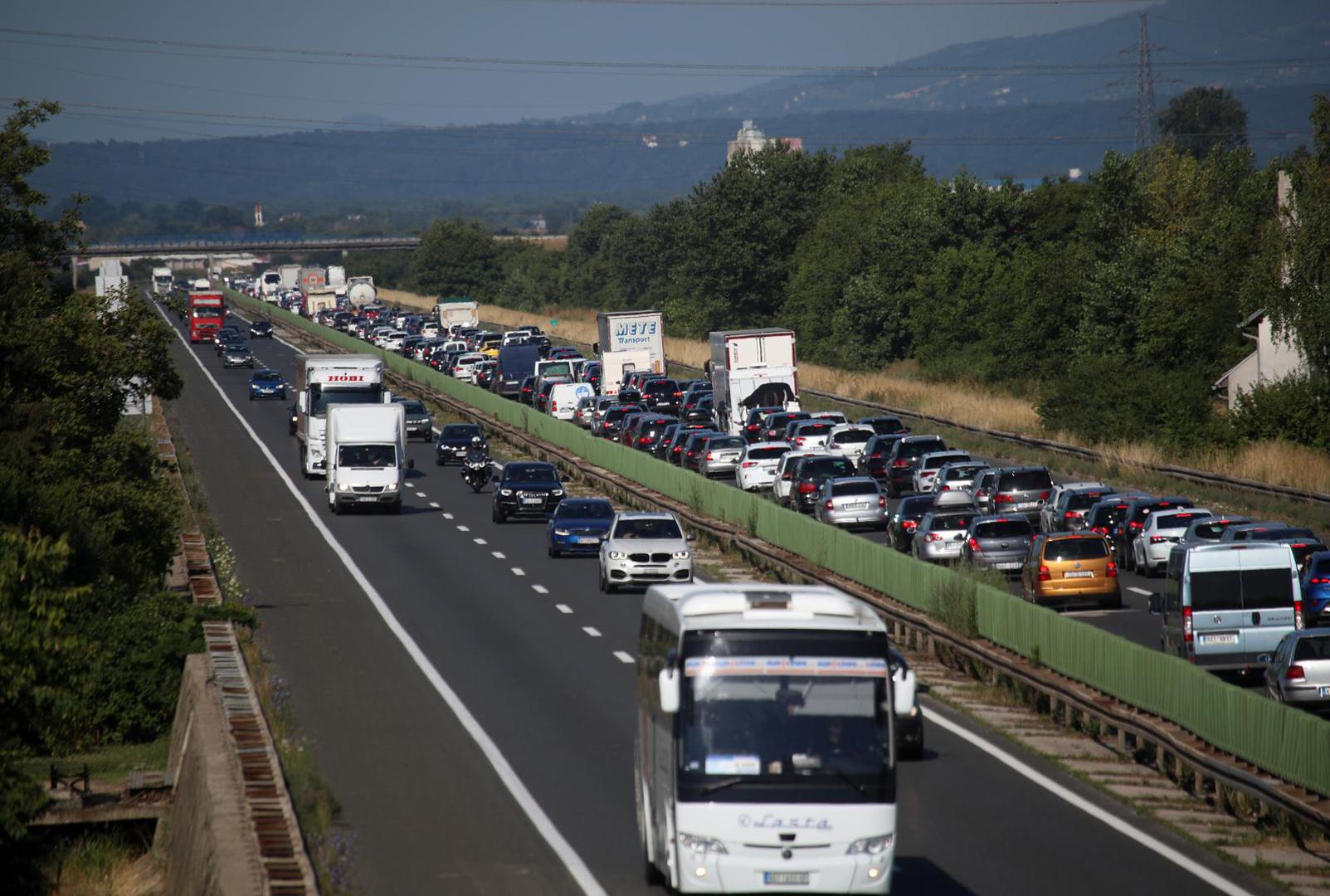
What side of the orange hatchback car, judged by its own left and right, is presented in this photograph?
back

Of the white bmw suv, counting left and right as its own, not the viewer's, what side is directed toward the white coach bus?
front

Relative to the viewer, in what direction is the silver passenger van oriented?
away from the camera

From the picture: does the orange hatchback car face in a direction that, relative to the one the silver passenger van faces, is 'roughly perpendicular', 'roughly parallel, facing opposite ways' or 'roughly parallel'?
roughly parallel

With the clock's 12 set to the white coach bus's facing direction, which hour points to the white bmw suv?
The white bmw suv is roughly at 6 o'clock from the white coach bus.

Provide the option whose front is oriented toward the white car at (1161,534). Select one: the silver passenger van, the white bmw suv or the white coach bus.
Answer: the silver passenger van

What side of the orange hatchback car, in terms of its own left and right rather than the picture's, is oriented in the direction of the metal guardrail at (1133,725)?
back

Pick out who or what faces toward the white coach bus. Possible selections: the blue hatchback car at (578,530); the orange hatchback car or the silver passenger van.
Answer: the blue hatchback car

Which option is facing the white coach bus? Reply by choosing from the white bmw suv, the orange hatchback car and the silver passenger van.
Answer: the white bmw suv

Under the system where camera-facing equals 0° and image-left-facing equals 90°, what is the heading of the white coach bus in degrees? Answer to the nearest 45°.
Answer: approximately 0°

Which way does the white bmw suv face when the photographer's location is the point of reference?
facing the viewer

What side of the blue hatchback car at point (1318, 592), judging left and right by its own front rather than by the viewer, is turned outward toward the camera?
back

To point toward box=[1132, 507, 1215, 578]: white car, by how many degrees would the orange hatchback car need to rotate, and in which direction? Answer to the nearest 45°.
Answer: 0° — it already faces it

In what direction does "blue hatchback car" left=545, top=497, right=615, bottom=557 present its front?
toward the camera

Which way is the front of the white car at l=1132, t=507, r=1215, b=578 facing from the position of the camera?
facing away from the viewer

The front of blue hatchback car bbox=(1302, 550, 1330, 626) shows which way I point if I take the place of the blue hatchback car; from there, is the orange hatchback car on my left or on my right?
on my left
